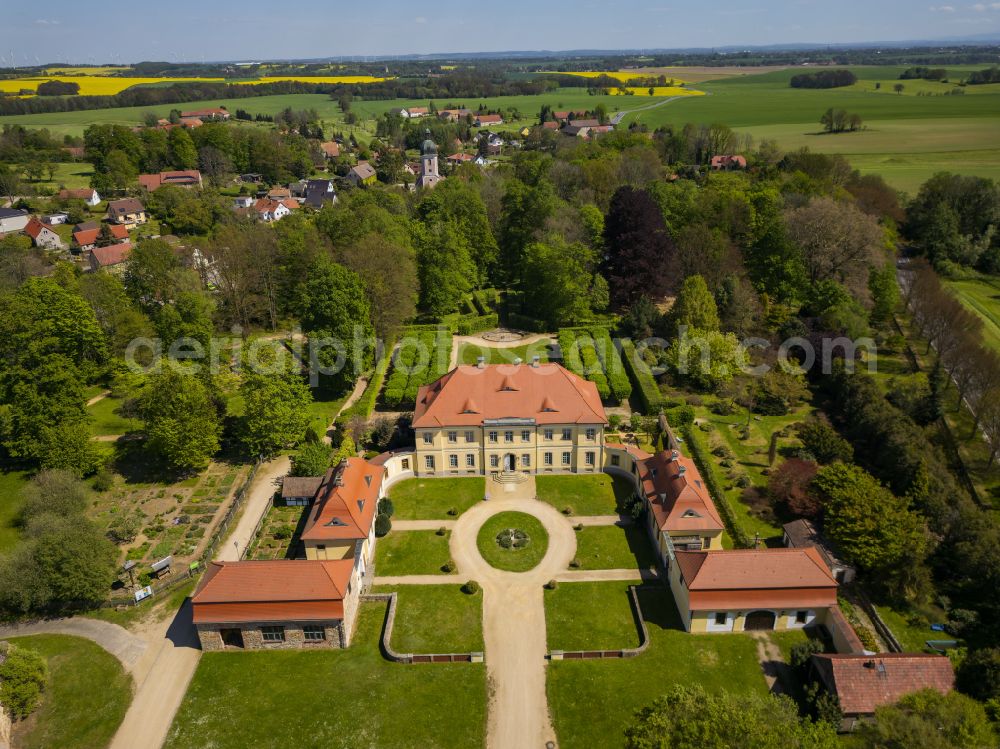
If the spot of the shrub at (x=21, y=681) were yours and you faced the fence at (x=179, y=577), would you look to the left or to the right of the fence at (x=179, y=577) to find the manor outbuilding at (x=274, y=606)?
right

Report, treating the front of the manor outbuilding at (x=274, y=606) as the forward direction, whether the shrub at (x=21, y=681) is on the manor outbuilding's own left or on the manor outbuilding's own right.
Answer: on the manor outbuilding's own right

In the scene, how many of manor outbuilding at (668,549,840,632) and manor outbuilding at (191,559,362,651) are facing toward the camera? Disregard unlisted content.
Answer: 2

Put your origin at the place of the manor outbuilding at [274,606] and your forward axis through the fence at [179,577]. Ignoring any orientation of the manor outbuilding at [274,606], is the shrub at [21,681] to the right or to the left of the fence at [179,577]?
left

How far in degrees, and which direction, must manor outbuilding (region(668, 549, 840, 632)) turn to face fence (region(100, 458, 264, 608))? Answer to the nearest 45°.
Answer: approximately 90° to its right

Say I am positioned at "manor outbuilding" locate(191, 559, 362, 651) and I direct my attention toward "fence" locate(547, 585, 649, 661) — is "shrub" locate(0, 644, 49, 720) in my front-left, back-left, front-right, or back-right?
back-right

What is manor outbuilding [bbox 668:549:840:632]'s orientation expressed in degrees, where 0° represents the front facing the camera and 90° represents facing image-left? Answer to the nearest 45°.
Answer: approximately 0°

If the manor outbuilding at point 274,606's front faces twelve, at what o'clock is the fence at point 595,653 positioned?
The fence is roughly at 10 o'clock from the manor outbuilding.

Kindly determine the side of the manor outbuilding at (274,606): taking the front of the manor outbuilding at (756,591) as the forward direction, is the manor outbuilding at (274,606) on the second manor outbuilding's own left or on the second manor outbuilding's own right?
on the second manor outbuilding's own right

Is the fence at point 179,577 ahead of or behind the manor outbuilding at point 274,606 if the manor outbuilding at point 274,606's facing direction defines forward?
behind

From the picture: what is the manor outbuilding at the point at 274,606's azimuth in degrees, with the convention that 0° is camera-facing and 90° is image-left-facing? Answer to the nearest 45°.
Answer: approximately 0°

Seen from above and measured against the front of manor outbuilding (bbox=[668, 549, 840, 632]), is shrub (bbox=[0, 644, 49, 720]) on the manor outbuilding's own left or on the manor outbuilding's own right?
on the manor outbuilding's own right

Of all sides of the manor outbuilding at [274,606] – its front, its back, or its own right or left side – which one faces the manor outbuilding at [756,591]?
left
